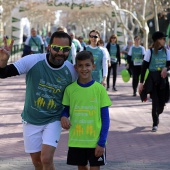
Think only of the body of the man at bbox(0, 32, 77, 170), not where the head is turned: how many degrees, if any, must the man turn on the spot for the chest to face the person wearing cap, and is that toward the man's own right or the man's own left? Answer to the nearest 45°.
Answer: approximately 135° to the man's own left

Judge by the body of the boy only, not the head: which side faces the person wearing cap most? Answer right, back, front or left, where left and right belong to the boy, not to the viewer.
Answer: back

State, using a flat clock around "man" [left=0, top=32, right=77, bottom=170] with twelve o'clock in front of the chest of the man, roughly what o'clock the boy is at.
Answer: The boy is roughly at 10 o'clock from the man.

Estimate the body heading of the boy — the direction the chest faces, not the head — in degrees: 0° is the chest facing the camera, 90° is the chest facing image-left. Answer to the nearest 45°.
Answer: approximately 0°

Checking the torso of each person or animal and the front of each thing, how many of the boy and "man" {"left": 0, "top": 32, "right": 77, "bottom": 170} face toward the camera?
2
